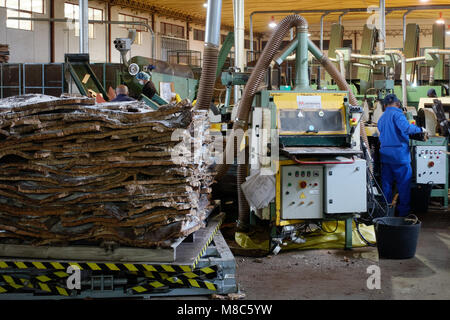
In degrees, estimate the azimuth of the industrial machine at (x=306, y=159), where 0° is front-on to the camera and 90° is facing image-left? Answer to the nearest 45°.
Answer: approximately 0°

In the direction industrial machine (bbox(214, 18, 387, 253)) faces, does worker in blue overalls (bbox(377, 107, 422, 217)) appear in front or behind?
behind

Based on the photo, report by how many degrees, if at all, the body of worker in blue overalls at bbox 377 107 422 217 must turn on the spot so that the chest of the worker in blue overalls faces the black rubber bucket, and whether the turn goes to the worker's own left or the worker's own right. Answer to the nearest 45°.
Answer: approximately 135° to the worker's own right

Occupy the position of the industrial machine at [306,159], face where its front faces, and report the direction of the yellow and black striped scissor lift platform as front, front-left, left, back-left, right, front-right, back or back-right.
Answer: front-right

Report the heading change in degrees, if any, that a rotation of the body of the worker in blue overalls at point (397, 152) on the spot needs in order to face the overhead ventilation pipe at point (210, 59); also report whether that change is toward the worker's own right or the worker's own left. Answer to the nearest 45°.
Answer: approximately 180°

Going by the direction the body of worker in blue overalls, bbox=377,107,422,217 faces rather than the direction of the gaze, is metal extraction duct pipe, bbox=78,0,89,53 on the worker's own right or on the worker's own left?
on the worker's own left

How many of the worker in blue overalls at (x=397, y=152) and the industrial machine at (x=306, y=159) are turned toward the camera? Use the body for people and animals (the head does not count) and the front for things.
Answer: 1

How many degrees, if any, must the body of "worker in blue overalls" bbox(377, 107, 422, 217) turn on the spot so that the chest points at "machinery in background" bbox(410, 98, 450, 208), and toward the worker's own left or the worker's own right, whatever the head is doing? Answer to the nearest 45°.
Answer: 0° — they already face it

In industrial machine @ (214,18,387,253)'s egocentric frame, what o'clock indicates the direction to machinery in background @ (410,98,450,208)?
The machinery in background is roughly at 7 o'clock from the industrial machine.

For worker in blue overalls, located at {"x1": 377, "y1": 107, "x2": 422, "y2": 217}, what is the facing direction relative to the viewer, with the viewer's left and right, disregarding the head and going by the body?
facing away from the viewer and to the right of the viewer

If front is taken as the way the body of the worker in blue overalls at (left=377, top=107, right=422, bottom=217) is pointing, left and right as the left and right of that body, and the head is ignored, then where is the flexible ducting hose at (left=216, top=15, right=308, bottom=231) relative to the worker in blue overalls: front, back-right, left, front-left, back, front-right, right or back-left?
back
